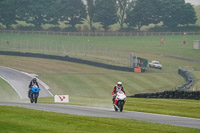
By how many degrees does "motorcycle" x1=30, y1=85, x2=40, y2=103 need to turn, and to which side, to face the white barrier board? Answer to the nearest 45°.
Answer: approximately 135° to its left

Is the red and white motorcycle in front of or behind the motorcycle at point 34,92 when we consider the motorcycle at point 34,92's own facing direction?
in front

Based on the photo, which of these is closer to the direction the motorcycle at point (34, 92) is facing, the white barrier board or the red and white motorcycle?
the red and white motorcycle

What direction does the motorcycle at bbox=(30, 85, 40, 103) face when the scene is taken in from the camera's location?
facing the viewer
